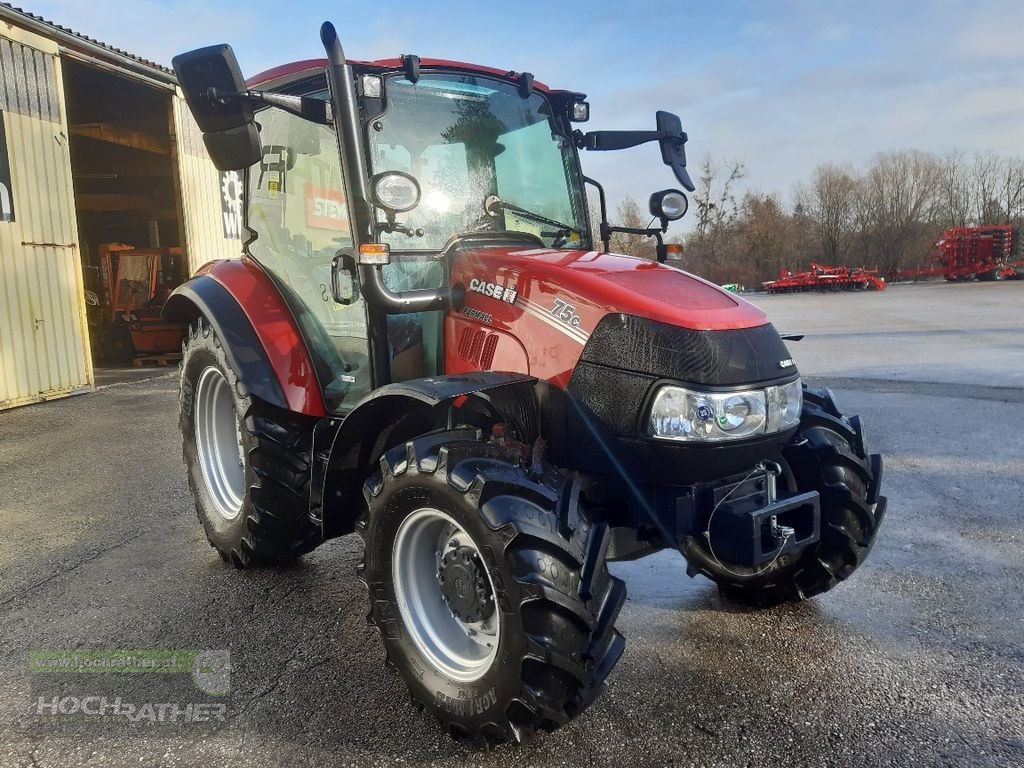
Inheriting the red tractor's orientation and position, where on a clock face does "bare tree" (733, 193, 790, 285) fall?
The bare tree is roughly at 8 o'clock from the red tractor.

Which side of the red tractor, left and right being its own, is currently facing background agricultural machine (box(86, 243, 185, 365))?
back

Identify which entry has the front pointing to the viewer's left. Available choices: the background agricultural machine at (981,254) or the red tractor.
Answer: the background agricultural machine

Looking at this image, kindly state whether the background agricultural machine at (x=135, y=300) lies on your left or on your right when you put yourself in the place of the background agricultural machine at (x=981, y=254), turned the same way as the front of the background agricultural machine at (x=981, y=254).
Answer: on your left

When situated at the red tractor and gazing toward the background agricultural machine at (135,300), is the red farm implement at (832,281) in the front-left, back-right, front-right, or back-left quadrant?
front-right

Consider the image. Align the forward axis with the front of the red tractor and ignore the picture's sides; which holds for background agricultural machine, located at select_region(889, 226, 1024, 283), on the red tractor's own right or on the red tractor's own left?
on the red tractor's own left

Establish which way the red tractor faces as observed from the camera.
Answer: facing the viewer and to the right of the viewer

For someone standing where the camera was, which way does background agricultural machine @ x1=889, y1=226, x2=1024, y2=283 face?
facing to the left of the viewer

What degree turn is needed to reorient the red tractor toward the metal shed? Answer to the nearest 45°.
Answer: approximately 180°

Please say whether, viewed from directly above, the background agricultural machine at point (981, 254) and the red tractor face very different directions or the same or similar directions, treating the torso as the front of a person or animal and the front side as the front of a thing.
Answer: very different directions
